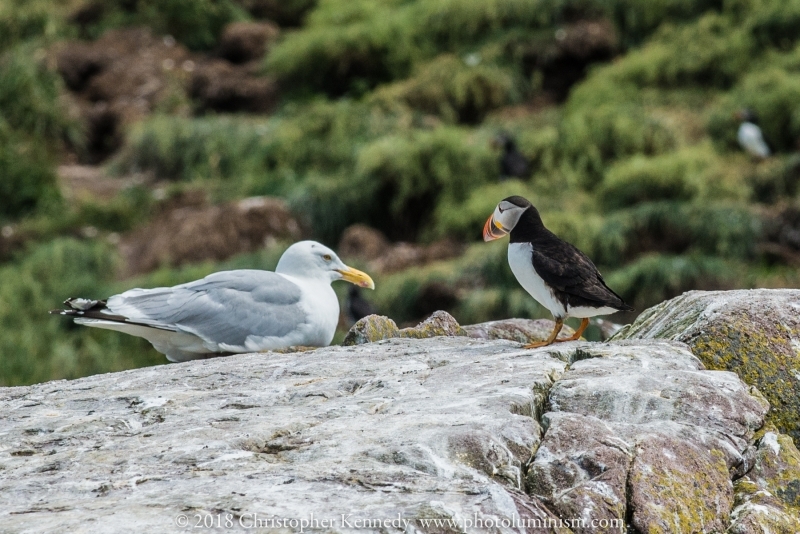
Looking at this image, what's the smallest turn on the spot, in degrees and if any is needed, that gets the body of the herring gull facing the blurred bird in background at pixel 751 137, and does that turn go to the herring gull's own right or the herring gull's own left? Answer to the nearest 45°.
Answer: approximately 45° to the herring gull's own left

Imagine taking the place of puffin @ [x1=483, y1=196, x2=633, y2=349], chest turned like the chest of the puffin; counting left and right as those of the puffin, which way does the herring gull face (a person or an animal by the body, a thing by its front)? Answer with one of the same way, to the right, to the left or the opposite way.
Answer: the opposite way

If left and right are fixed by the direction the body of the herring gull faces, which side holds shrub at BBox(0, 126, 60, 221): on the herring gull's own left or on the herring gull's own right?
on the herring gull's own left

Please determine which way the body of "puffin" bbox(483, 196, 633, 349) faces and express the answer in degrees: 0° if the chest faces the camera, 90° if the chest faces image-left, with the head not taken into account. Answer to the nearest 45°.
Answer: approximately 90°

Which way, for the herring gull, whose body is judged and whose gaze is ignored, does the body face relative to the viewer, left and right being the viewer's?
facing to the right of the viewer

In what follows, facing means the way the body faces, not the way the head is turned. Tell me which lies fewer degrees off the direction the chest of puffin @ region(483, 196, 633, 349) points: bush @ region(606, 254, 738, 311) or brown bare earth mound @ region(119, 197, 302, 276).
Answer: the brown bare earth mound

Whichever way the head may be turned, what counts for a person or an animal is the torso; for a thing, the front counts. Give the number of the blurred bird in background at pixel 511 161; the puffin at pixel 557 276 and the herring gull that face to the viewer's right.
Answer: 1

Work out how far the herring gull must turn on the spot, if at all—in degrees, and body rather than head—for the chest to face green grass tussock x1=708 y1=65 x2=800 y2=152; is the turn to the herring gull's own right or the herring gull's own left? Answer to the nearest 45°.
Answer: approximately 45° to the herring gull's own left
